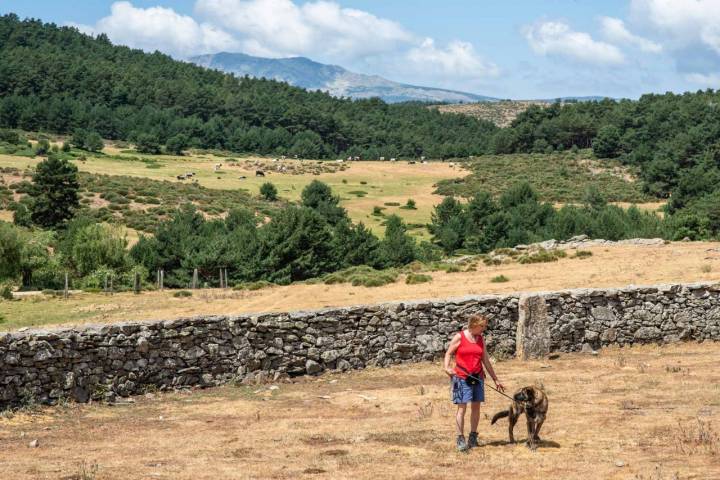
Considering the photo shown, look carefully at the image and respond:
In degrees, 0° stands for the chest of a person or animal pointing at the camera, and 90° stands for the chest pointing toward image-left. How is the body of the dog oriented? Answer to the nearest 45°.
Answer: approximately 315°

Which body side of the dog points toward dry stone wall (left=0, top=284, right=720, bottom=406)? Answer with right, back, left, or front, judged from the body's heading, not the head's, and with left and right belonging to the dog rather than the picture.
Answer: back

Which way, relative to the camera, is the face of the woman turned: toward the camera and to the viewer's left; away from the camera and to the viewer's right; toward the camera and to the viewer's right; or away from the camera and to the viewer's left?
toward the camera and to the viewer's right

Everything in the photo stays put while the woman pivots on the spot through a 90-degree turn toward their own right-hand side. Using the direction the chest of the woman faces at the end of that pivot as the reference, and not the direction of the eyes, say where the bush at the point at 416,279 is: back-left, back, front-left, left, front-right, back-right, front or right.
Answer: back-right

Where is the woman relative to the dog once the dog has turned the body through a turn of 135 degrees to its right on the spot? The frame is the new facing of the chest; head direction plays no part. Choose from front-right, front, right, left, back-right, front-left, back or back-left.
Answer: front

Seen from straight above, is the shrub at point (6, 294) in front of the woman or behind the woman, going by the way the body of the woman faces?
behind
